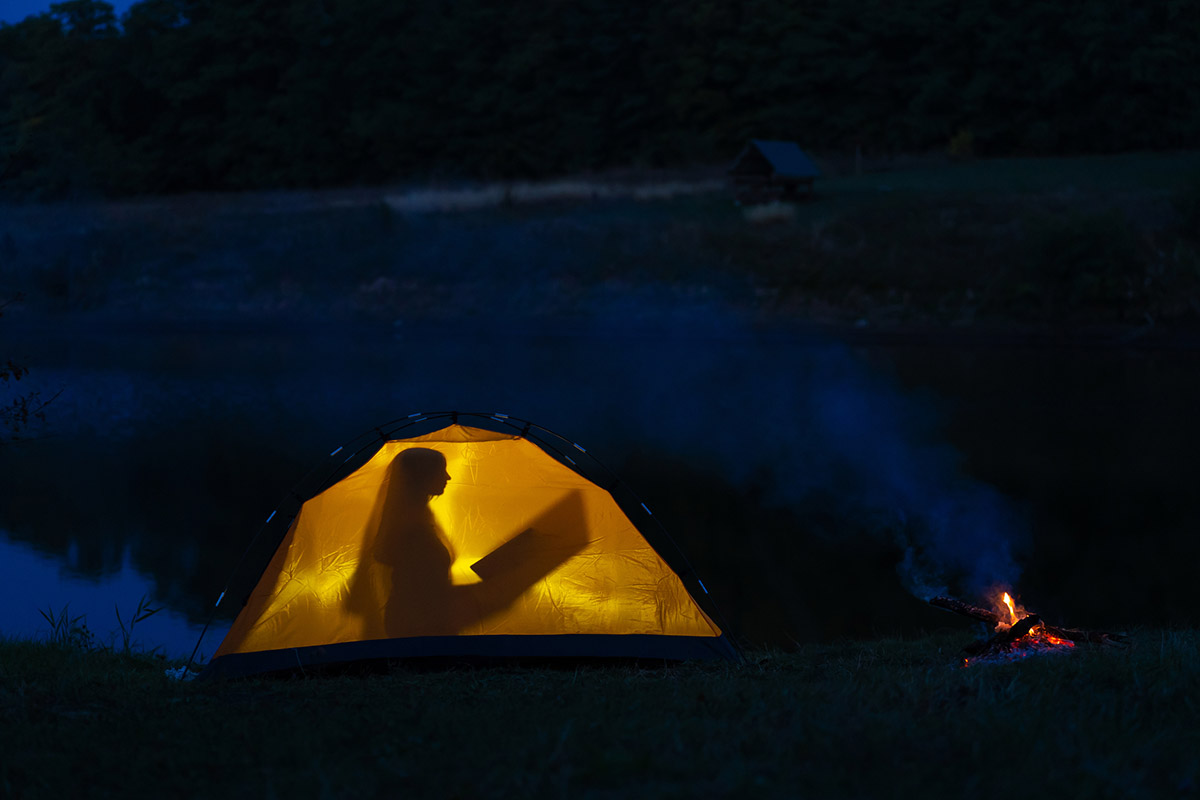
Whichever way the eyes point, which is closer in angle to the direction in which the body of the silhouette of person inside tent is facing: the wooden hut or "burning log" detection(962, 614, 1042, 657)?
the burning log

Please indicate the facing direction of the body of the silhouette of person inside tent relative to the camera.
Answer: to the viewer's right

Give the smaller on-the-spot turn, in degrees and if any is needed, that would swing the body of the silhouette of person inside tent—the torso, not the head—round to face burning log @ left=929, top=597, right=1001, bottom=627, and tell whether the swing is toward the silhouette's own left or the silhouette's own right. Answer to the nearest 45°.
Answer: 0° — they already face it

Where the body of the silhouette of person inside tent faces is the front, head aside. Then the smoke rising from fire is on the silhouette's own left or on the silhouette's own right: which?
on the silhouette's own left

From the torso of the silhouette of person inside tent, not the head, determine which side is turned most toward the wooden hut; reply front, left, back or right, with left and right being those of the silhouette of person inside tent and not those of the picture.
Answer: left

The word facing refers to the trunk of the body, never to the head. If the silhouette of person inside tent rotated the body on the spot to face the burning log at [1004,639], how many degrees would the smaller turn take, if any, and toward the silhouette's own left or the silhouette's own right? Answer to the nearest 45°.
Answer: approximately 45° to the silhouette's own right

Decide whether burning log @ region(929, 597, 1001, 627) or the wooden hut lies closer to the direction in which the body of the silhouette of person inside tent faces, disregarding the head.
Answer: the burning log
